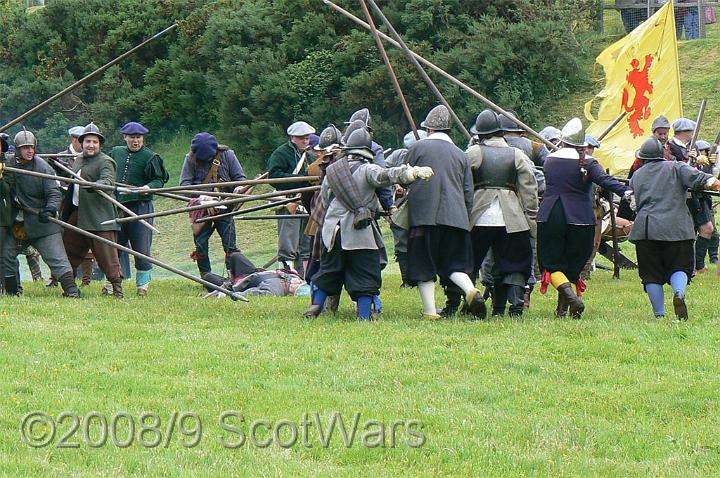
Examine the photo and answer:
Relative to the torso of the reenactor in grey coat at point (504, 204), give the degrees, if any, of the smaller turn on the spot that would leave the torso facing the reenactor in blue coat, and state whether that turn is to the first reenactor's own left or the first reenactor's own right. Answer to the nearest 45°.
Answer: approximately 90° to the first reenactor's own right

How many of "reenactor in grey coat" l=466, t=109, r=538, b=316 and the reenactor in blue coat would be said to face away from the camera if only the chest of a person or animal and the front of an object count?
2

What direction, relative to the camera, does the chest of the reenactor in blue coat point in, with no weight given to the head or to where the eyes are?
away from the camera

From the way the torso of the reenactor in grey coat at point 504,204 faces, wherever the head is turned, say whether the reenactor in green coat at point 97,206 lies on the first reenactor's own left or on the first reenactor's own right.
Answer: on the first reenactor's own left

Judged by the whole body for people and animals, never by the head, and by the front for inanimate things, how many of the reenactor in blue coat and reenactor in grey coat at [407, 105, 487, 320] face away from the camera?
2

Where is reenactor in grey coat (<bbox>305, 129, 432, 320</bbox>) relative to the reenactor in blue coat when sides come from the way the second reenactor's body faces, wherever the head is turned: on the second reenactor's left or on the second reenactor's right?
on the second reenactor's left

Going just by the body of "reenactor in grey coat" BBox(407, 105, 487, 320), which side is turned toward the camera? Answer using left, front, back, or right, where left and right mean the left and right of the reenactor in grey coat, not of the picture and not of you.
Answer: back

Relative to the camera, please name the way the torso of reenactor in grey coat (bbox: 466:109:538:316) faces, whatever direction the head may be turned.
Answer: away from the camera

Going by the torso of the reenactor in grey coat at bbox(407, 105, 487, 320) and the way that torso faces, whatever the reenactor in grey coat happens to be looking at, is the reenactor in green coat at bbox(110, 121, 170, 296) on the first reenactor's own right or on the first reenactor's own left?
on the first reenactor's own left
